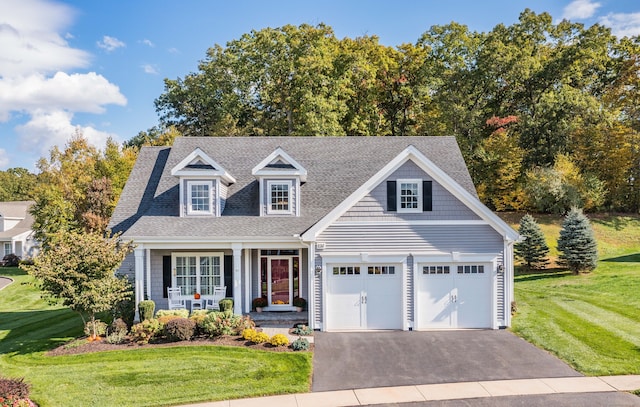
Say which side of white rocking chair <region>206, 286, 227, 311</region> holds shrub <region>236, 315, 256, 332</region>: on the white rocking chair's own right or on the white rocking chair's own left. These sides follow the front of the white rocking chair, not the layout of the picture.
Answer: on the white rocking chair's own left

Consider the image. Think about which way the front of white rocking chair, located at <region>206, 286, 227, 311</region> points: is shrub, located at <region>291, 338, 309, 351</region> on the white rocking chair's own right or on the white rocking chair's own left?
on the white rocking chair's own left

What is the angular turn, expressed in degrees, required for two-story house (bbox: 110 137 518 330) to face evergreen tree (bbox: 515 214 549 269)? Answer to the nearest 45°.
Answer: approximately 135° to its left

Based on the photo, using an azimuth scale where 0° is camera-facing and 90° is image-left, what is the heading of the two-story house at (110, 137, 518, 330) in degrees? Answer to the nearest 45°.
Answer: approximately 0°

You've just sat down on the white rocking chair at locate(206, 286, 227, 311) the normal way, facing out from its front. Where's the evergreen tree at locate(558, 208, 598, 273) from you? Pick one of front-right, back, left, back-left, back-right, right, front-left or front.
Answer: back-left

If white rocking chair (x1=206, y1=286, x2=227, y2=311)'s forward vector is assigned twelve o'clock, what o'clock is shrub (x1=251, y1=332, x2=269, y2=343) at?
The shrub is roughly at 10 o'clock from the white rocking chair.

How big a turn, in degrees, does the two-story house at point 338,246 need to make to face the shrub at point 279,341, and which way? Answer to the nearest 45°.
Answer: approximately 45° to its right

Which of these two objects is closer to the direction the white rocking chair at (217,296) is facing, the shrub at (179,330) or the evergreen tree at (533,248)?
the shrub

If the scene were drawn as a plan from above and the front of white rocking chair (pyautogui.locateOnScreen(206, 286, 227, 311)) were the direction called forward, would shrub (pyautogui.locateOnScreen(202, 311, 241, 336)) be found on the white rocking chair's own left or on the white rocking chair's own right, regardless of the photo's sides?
on the white rocking chair's own left

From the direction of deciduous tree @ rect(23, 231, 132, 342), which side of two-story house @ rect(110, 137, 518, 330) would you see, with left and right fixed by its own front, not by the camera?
right

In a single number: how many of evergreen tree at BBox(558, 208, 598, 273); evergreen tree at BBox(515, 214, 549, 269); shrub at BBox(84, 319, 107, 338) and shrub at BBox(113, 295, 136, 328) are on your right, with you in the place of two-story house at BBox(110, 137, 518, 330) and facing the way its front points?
2

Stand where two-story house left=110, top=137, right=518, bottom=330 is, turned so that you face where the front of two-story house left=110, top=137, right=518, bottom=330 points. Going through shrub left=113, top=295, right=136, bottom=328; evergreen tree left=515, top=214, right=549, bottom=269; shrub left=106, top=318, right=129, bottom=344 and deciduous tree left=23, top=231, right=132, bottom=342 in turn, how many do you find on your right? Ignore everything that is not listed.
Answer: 3

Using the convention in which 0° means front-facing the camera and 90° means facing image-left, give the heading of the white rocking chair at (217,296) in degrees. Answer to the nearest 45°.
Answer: approximately 45°

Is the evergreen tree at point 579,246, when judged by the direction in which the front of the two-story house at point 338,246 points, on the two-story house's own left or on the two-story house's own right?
on the two-story house's own left
